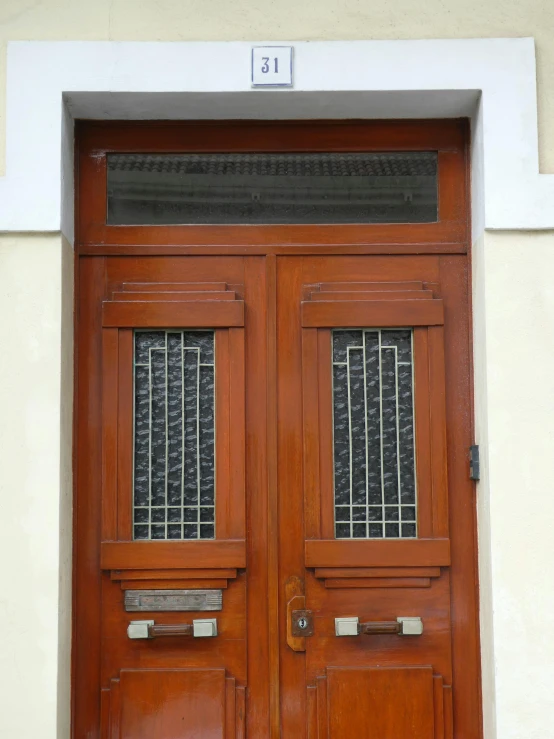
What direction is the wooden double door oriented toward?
toward the camera

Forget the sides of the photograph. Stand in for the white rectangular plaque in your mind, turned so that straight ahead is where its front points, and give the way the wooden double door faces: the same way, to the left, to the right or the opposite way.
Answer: the same way

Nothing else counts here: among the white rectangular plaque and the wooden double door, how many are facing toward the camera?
2
